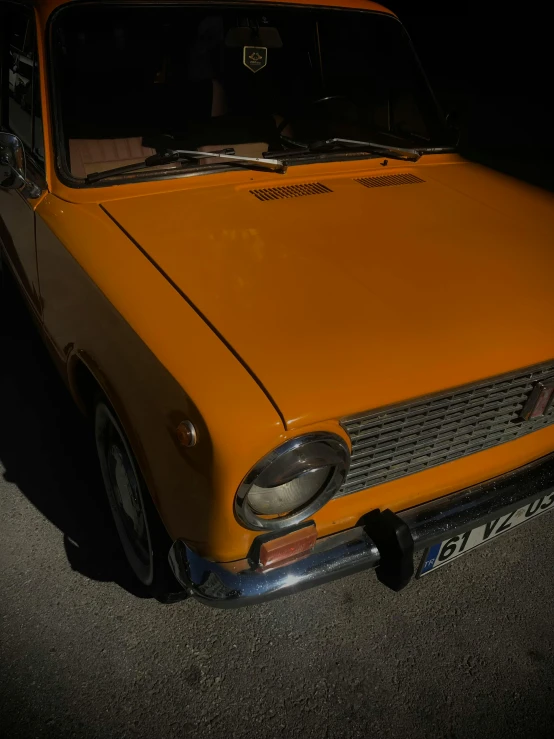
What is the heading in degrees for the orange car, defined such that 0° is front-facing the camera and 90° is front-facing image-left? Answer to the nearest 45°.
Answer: approximately 315°
